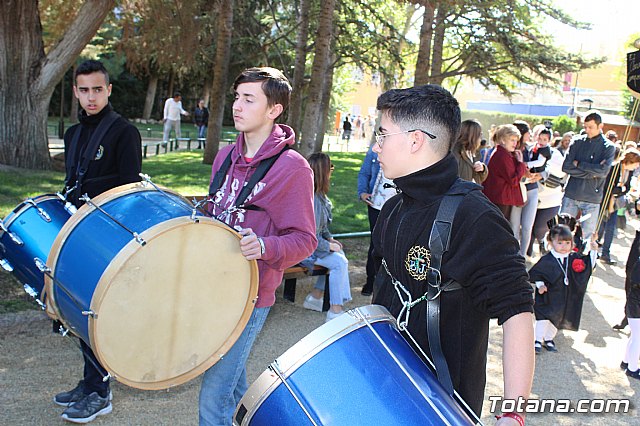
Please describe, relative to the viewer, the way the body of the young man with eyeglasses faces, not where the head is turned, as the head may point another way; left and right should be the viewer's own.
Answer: facing the viewer and to the left of the viewer

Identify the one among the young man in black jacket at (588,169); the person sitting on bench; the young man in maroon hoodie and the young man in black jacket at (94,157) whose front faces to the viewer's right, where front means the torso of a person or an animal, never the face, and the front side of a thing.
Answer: the person sitting on bench

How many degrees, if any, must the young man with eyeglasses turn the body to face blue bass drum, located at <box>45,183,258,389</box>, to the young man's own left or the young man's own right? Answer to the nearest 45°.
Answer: approximately 45° to the young man's own right

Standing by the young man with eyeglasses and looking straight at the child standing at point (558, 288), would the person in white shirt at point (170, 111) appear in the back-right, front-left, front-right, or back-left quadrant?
front-left

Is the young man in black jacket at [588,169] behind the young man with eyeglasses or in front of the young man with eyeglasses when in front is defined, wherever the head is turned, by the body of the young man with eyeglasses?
behind

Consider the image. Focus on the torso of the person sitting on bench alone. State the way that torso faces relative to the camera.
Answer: to the viewer's right

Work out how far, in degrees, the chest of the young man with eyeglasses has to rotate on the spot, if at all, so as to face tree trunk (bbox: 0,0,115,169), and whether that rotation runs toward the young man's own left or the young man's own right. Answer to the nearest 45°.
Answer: approximately 90° to the young man's own right

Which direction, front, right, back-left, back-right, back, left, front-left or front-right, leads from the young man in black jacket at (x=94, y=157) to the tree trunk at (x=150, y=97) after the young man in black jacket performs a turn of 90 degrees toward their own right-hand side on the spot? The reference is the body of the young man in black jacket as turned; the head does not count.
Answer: front-right

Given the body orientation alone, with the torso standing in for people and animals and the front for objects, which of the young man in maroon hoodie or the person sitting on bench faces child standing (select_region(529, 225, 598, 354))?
the person sitting on bench

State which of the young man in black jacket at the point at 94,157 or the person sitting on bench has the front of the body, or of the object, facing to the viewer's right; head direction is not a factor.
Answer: the person sitting on bench

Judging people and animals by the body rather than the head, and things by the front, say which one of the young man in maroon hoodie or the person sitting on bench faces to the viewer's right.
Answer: the person sitting on bench
